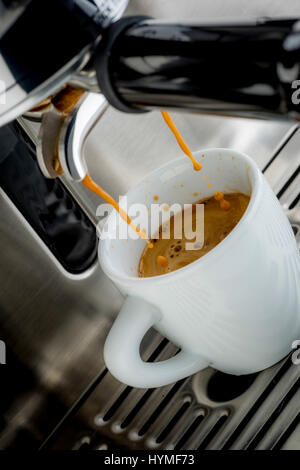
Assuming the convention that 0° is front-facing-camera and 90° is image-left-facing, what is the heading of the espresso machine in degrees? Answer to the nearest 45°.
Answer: approximately 315°
